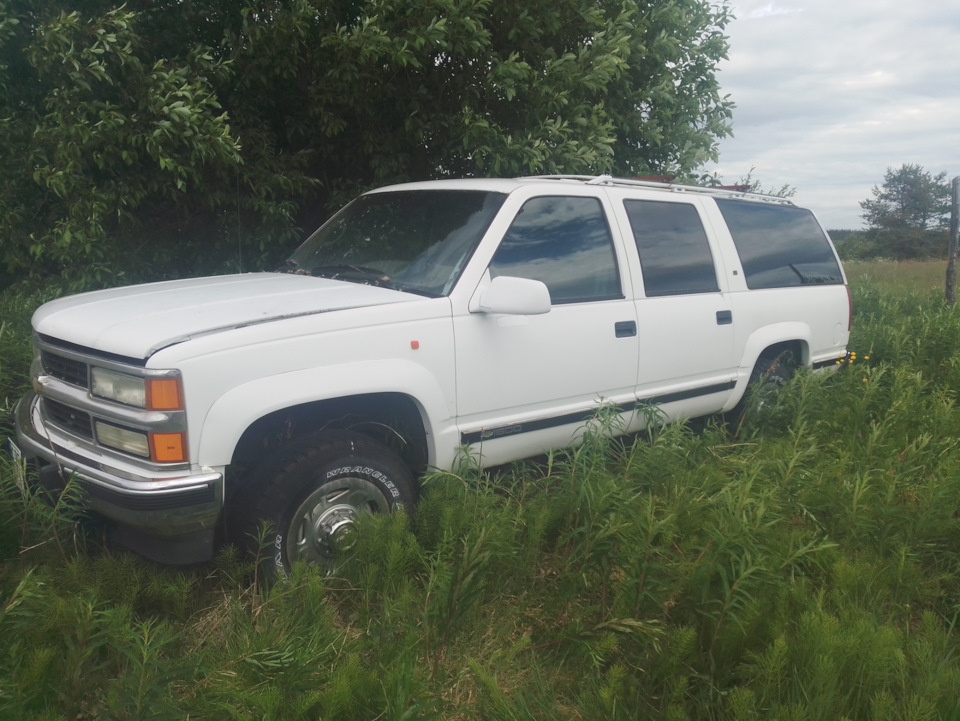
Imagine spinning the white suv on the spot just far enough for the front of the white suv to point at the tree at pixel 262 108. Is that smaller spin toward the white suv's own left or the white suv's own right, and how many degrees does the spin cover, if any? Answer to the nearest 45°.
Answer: approximately 135° to the white suv's own right

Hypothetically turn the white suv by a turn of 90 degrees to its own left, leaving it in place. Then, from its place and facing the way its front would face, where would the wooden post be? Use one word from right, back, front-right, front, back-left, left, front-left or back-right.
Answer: left

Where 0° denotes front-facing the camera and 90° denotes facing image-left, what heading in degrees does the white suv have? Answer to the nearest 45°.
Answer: approximately 45°

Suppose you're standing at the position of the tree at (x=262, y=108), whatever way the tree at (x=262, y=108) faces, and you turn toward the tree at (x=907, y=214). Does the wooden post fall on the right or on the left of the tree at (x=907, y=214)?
right

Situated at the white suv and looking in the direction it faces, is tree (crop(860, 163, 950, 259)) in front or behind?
behind
